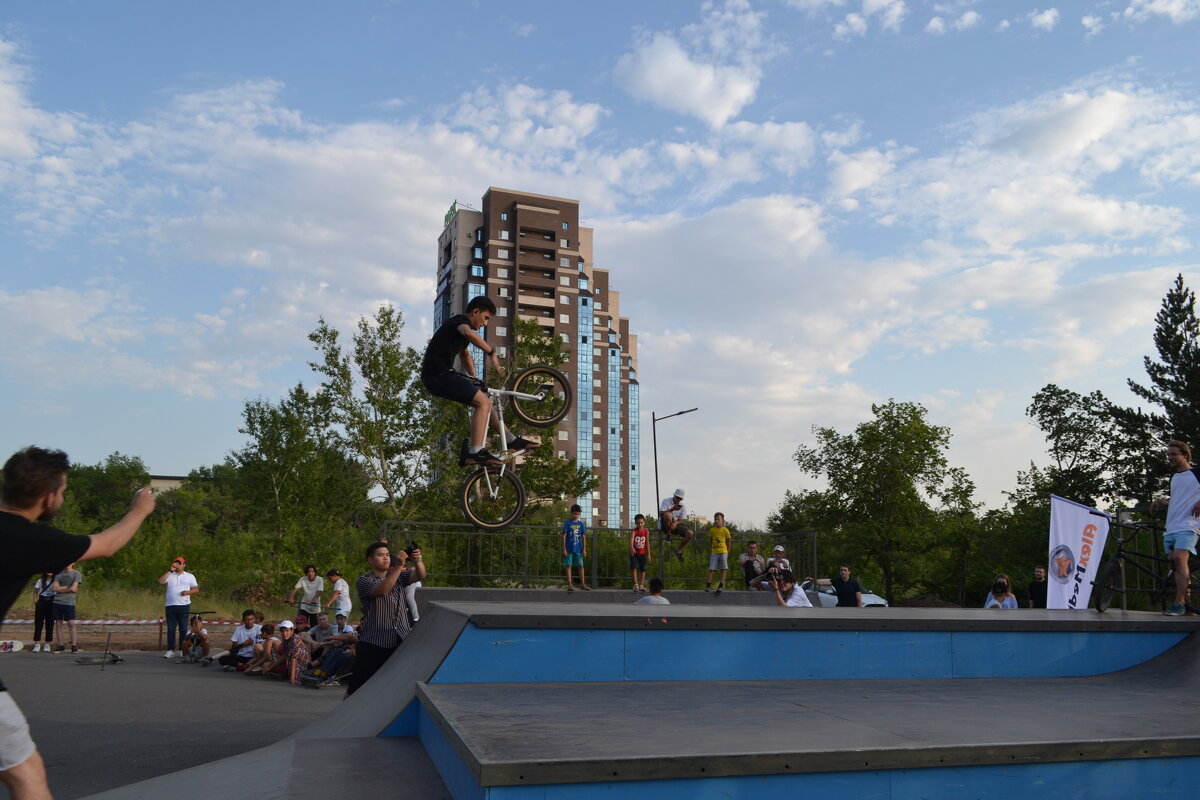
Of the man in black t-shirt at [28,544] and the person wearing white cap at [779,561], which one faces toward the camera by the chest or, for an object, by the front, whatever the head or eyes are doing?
the person wearing white cap

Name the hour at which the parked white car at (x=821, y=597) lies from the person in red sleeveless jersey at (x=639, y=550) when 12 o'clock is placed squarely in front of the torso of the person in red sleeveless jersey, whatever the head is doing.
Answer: The parked white car is roughly at 8 o'clock from the person in red sleeveless jersey.

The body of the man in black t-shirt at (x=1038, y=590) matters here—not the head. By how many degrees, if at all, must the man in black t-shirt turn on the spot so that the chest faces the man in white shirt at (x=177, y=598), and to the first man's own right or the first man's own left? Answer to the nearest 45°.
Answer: approximately 90° to the first man's own right

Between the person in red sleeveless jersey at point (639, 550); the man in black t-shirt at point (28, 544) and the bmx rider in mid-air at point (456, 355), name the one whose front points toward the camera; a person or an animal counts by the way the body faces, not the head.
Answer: the person in red sleeveless jersey

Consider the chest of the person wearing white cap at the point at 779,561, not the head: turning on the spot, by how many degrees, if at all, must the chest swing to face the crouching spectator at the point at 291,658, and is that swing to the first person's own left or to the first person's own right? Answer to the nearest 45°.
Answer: approximately 45° to the first person's own right

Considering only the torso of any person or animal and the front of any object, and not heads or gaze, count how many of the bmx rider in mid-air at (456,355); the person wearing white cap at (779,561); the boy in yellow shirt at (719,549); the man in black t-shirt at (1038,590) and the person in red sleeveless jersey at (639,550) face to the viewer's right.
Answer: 1

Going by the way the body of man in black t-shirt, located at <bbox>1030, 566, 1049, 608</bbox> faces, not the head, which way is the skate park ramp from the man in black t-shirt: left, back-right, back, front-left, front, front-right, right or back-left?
front

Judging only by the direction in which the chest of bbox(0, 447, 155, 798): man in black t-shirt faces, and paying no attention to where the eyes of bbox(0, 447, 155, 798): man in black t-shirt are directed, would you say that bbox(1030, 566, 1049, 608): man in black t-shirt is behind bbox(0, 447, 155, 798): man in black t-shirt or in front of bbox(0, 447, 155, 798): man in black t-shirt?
in front

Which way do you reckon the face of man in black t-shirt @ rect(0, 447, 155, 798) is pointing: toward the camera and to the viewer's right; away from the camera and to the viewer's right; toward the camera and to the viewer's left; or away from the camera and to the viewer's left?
away from the camera and to the viewer's right

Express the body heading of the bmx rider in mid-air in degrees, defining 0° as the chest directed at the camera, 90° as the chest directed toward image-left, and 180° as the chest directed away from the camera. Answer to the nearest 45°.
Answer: approximately 270°

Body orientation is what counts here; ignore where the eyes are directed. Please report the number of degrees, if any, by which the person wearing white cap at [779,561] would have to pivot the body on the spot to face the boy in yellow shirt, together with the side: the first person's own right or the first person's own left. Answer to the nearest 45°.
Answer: approximately 135° to the first person's own right

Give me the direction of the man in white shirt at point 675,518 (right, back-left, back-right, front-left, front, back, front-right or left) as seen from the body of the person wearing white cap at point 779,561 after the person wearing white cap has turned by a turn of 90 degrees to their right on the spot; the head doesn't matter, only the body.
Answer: front

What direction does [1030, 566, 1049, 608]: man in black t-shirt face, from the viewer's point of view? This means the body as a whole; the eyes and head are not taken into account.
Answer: toward the camera

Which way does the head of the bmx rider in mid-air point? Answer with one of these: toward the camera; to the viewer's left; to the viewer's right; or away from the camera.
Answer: to the viewer's right
